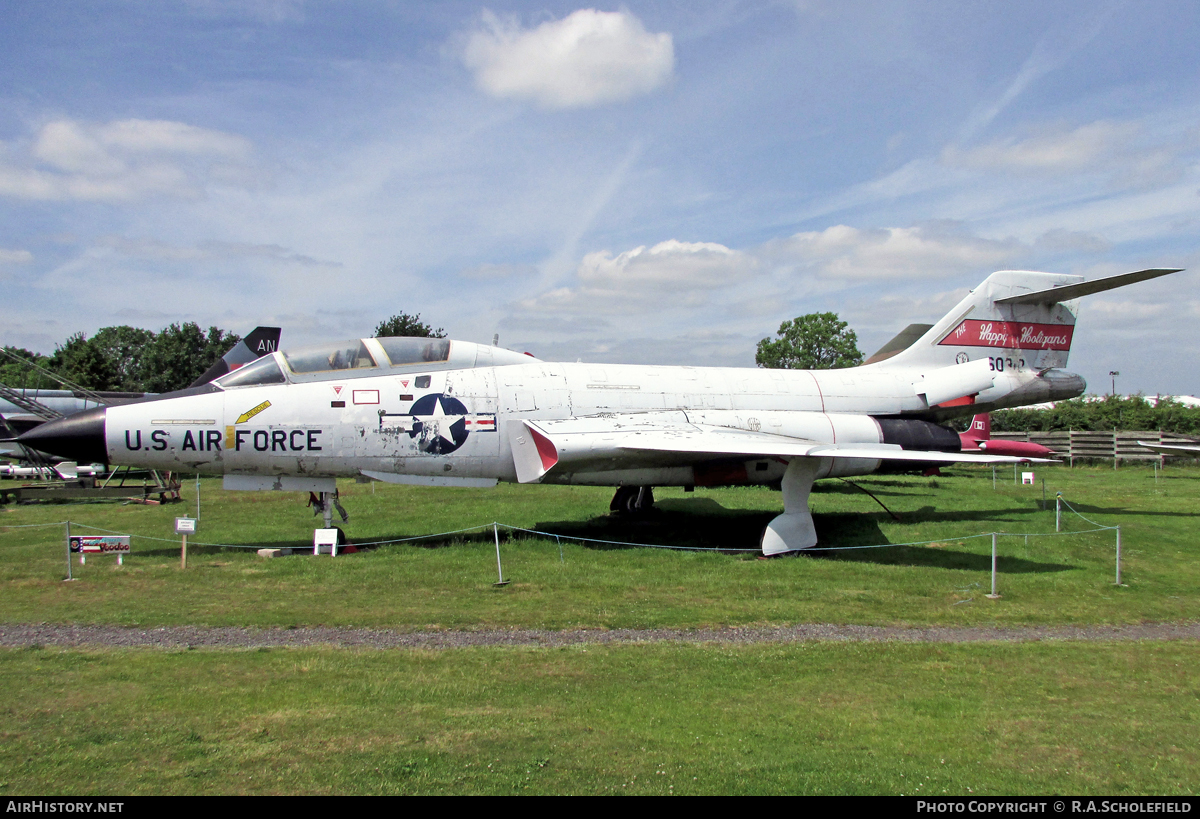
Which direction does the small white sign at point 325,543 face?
toward the camera

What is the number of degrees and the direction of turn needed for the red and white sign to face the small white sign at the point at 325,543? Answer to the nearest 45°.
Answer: approximately 90° to its left

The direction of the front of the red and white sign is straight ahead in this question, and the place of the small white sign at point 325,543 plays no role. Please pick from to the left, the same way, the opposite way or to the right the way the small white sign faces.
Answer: the same way

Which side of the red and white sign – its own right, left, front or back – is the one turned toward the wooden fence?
left

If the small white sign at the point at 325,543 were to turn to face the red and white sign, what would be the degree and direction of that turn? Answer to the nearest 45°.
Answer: approximately 90° to its right

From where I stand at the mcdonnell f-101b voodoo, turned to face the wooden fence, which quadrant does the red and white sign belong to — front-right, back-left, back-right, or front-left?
back-left

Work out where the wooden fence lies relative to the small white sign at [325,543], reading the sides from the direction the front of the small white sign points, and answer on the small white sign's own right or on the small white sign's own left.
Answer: on the small white sign's own left

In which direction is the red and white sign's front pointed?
toward the camera

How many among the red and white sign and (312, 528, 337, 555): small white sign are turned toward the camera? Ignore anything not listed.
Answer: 2
